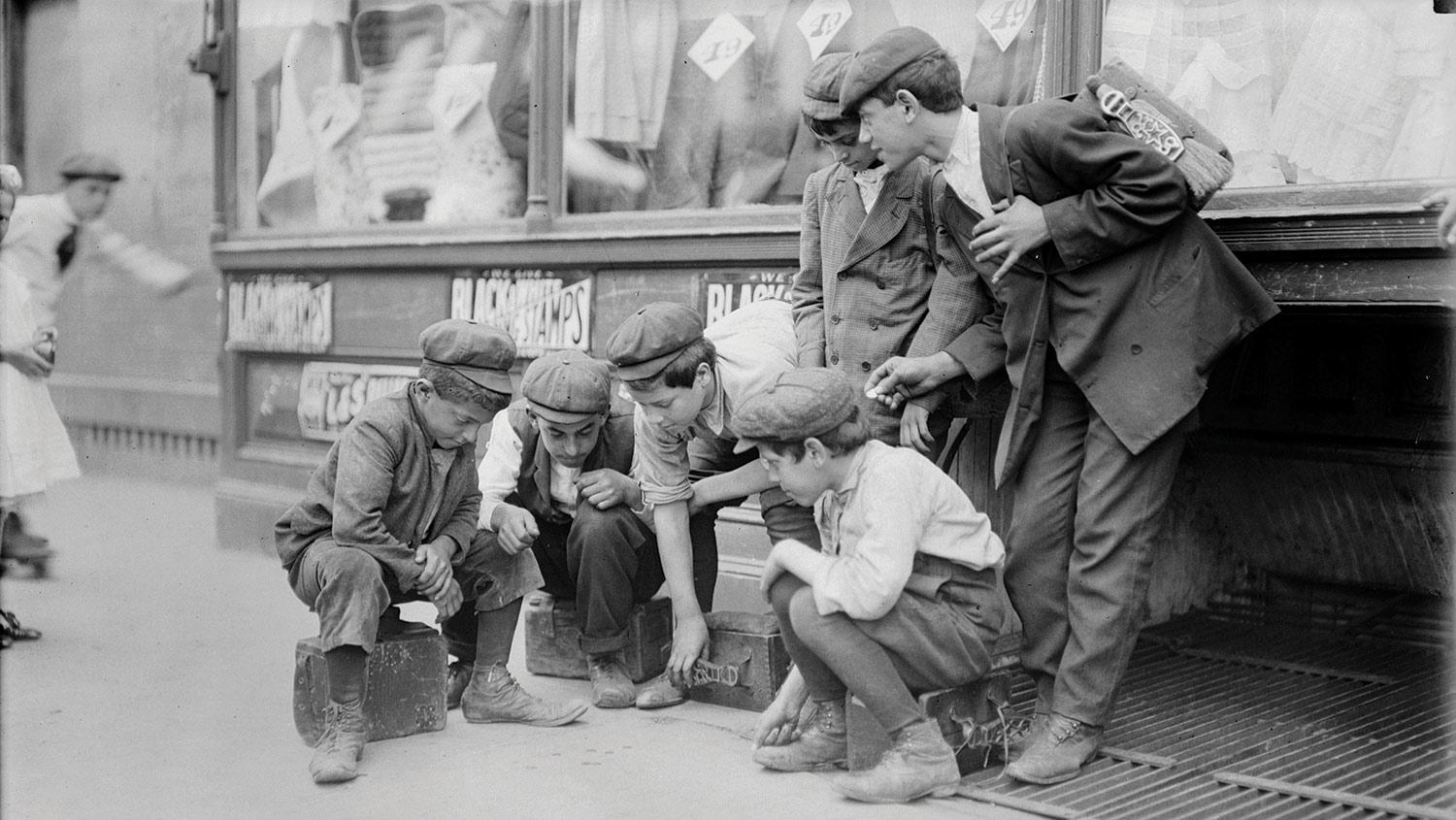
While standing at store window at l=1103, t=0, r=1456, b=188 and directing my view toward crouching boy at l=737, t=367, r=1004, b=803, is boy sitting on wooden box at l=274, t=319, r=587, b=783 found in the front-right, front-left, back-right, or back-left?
front-right

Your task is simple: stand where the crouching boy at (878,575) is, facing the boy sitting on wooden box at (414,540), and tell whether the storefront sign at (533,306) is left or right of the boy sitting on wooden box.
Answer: right

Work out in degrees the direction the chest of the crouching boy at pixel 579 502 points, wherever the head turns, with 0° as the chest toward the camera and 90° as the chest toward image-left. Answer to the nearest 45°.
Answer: approximately 0°

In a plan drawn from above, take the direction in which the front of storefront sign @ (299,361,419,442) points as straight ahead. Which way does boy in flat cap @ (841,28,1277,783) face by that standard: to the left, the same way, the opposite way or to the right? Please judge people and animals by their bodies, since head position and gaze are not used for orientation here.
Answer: to the right

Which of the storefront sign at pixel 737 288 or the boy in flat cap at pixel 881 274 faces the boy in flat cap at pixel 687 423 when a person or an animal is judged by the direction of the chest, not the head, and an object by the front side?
the storefront sign

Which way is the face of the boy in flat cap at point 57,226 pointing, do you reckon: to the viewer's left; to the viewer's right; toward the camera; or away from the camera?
toward the camera

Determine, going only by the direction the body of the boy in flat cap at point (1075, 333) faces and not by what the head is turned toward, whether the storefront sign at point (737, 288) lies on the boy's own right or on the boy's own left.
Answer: on the boy's own right

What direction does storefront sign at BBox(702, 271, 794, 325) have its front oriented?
toward the camera

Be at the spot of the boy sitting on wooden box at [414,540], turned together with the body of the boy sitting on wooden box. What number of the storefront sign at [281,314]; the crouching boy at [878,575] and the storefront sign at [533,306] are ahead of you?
1

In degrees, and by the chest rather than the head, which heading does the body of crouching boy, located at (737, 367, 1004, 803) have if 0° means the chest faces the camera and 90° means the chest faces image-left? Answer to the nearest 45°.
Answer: approximately 90°

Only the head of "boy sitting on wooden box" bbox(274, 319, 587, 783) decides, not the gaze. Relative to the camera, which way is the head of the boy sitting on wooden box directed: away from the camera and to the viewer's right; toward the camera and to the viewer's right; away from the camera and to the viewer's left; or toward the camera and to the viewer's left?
toward the camera and to the viewer's right

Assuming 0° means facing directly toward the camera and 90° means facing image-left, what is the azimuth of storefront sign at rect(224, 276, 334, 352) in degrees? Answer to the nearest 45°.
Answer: approximately 0°

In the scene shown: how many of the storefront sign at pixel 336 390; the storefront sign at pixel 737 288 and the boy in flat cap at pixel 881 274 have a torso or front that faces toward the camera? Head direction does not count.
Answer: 3

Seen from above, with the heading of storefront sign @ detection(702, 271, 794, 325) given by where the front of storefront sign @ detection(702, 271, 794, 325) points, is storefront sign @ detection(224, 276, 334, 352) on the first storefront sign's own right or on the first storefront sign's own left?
on the first storefront sign's own right

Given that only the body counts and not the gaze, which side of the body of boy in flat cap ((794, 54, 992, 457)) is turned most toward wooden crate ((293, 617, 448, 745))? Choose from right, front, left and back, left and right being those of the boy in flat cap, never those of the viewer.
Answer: right

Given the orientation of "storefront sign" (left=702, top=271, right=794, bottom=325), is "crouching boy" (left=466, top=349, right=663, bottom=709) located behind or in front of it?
in front
